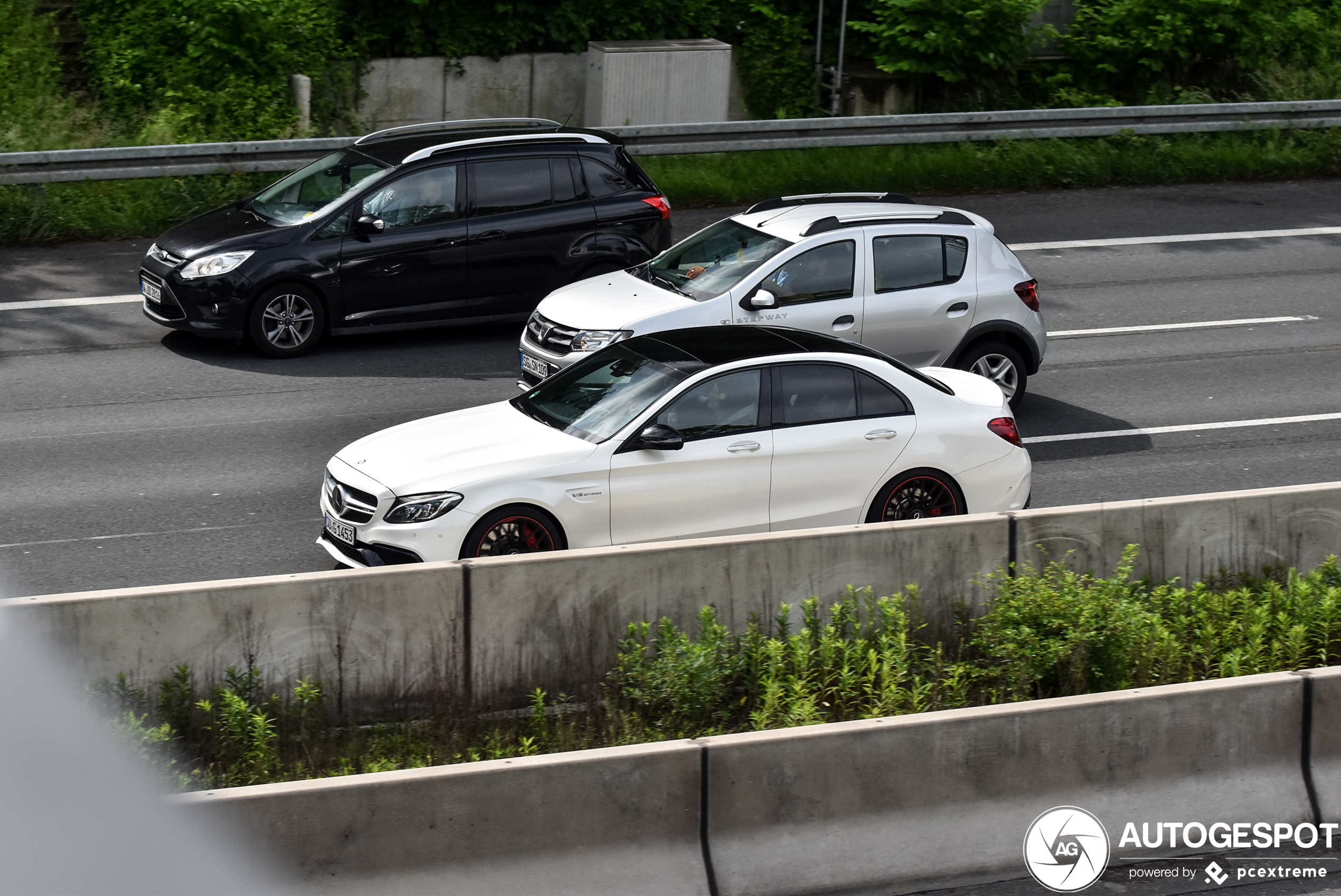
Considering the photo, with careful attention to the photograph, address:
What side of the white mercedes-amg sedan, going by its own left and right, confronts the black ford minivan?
right

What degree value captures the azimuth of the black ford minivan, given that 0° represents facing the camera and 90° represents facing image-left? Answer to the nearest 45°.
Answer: approximately 45°

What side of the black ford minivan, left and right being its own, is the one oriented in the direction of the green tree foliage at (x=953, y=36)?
back

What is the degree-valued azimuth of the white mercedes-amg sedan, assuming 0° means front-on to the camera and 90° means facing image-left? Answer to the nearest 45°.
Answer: approximately 45°

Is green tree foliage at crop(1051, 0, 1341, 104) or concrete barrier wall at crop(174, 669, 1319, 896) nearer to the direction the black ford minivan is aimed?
the concrete barrier wall

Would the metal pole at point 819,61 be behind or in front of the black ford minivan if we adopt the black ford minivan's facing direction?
behind

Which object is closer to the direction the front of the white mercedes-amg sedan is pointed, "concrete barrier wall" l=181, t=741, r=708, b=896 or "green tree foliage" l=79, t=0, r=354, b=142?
the concrete barrier wall

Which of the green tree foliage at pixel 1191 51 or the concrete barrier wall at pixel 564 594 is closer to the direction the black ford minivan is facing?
the concrete barrier wall

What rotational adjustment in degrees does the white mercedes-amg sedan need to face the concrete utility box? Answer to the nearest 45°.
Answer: approximately 135° to its right

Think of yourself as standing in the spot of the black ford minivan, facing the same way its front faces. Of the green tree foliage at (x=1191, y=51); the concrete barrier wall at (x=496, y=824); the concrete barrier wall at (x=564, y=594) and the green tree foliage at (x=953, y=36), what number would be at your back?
2

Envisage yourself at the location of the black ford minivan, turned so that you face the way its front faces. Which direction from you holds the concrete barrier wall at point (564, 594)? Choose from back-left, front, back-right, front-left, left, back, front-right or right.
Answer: front-left

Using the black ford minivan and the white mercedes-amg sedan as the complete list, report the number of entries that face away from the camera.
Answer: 0
